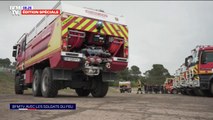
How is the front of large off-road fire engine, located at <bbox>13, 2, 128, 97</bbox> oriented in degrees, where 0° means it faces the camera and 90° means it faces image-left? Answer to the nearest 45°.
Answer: approximately 135°

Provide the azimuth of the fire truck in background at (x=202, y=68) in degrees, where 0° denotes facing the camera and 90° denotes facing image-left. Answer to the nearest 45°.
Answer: approximately 45°
